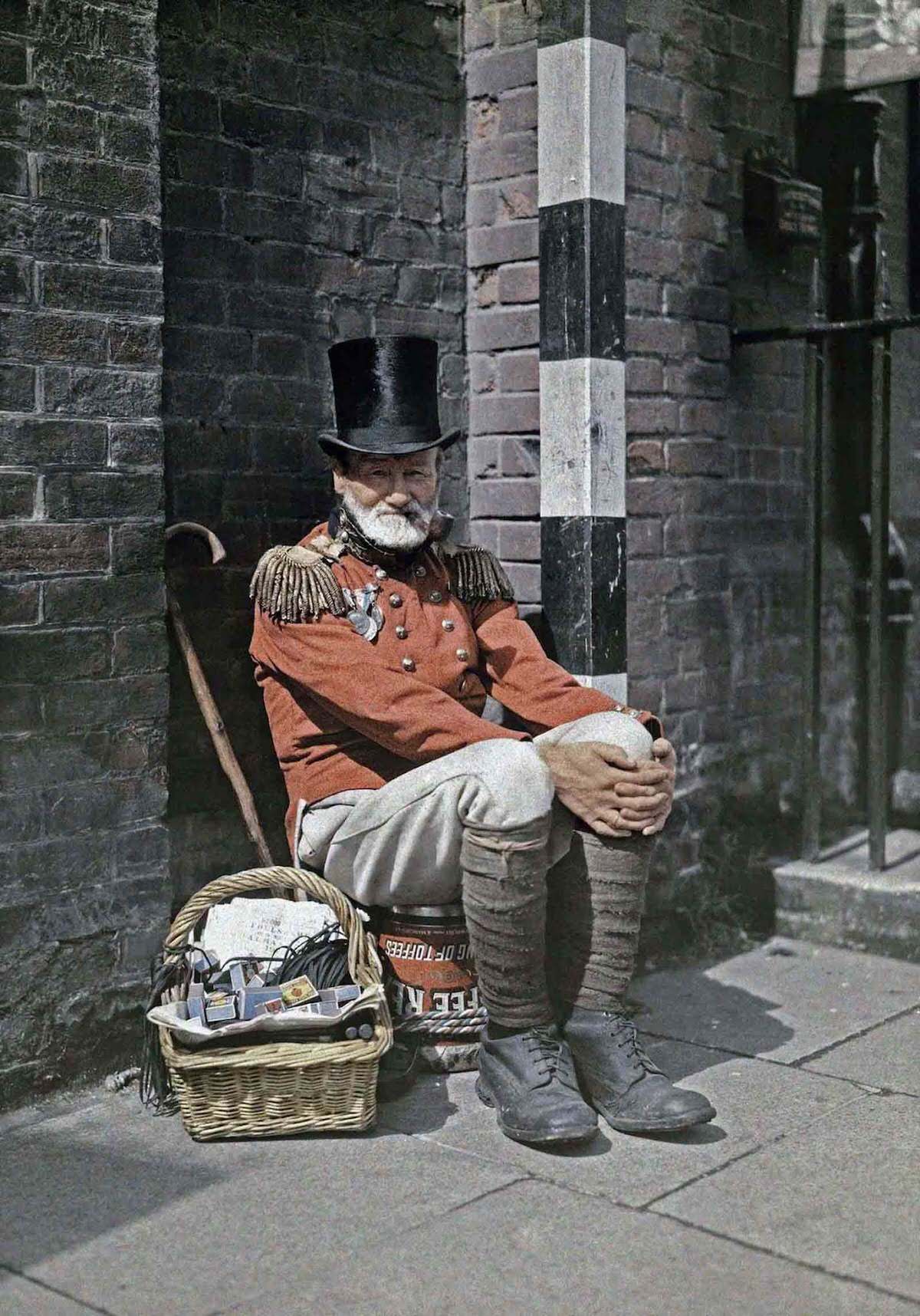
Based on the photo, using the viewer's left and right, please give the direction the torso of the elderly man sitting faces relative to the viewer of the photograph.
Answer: facing the viewer and to the right of the viewer

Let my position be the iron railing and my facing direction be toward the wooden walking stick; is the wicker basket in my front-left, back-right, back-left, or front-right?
front-left

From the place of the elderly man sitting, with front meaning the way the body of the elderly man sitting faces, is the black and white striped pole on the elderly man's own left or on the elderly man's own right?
on the elderly man's own left

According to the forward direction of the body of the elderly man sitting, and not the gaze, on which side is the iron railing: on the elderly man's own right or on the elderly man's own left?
on the elderly man's own left
